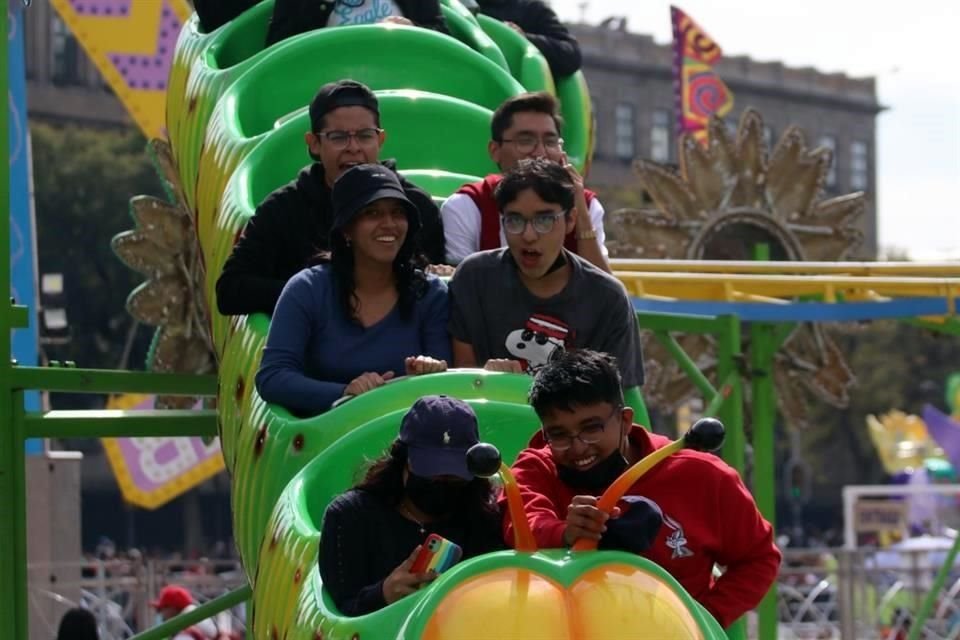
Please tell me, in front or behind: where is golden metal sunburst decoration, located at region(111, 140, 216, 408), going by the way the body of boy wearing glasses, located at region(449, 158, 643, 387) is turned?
behind

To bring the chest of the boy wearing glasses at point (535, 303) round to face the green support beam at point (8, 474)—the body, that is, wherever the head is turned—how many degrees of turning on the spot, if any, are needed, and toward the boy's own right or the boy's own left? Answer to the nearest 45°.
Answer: approximately 135° to the boy's own right

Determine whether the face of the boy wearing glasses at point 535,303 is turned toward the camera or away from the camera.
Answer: toward the camera

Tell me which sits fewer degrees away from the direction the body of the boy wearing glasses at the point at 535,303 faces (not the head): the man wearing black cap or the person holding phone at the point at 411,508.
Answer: the person holding phone

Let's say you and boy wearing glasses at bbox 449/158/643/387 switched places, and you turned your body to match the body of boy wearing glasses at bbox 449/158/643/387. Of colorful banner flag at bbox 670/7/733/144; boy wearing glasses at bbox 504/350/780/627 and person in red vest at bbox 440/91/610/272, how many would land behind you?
2

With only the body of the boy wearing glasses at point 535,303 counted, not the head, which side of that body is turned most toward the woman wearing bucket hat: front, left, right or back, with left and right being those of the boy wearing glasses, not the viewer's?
right

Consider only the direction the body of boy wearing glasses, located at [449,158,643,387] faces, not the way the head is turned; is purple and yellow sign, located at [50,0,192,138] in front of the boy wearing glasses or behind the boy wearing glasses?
behind

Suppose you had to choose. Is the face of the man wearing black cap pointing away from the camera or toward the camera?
toward the camera

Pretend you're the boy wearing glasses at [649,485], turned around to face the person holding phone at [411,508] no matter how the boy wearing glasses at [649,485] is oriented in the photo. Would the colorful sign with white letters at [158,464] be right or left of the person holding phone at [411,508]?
right

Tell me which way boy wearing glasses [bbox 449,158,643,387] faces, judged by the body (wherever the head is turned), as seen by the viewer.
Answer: toward the camera

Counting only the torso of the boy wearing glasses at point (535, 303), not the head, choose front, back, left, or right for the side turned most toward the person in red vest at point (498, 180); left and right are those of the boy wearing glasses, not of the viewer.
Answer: back

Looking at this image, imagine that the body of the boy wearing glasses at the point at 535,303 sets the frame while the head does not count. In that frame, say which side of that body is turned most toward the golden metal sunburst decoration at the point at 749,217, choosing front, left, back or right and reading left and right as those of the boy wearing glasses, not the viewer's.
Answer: back
